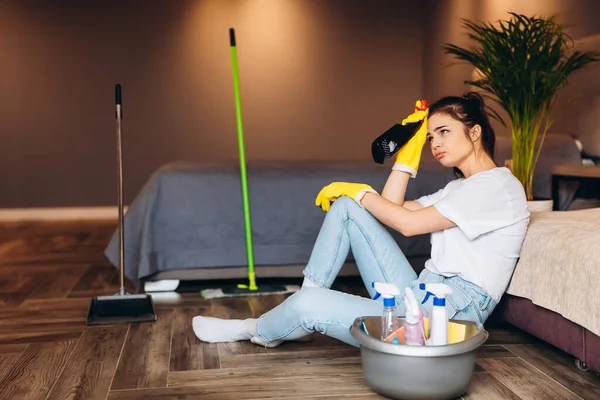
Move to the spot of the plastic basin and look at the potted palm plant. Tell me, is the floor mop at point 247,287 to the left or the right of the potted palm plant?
left

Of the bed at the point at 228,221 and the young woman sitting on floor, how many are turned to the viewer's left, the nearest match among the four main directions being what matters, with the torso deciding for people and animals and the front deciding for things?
2

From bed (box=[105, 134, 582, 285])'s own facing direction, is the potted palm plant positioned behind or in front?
behind

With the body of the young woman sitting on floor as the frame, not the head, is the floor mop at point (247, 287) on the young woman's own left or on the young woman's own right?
on the young woman's own right

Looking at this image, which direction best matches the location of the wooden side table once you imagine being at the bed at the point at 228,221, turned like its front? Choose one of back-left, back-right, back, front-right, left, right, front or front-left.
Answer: back

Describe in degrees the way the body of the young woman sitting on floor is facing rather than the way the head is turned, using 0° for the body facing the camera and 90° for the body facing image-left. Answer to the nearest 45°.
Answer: approximately 90°

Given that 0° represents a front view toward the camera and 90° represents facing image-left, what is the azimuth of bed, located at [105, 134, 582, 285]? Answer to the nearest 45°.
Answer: approximately 90°

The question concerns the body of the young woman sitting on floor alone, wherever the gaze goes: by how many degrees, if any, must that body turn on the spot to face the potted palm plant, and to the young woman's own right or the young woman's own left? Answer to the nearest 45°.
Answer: approximately 135° to the young woman's own right
